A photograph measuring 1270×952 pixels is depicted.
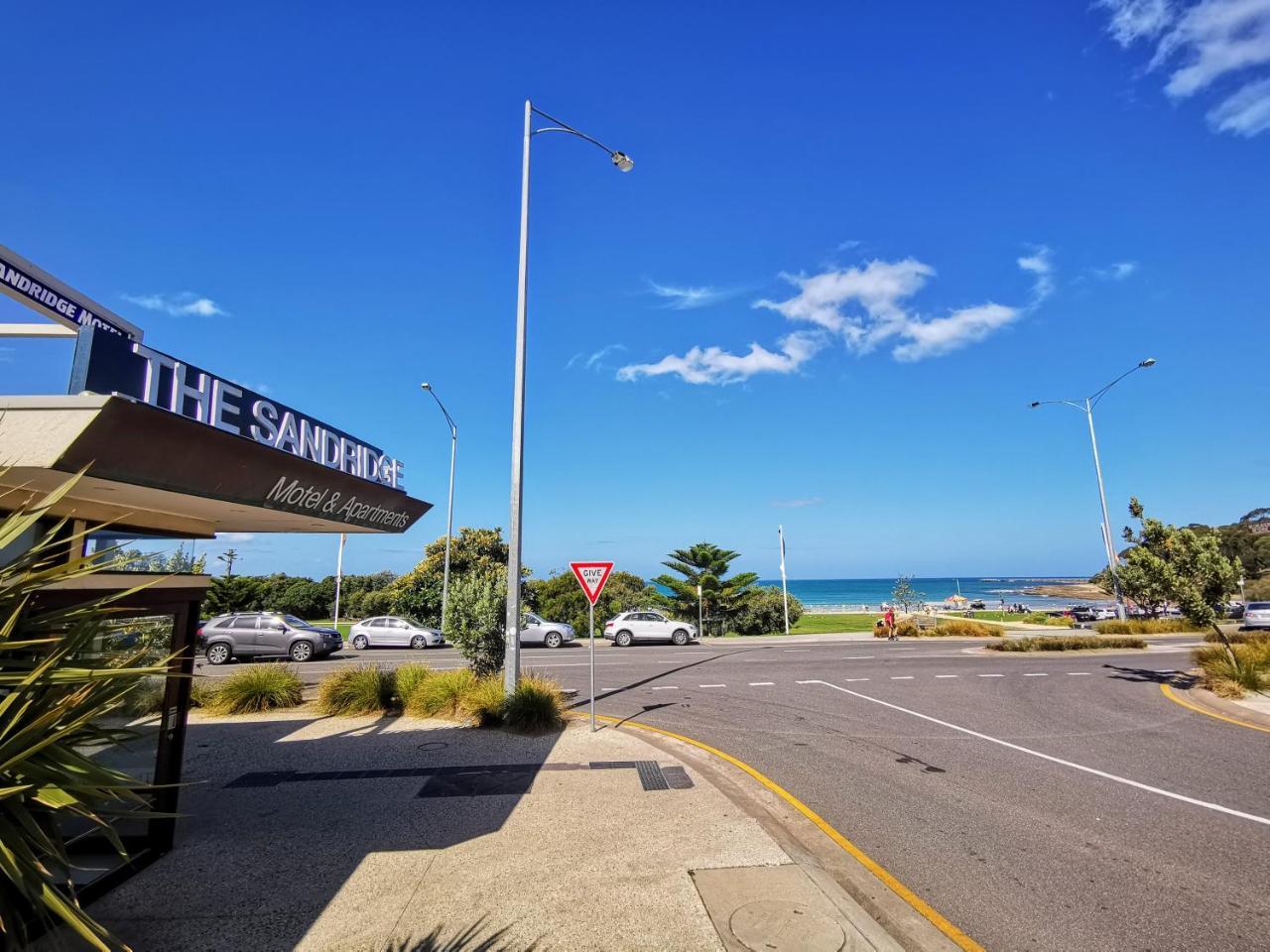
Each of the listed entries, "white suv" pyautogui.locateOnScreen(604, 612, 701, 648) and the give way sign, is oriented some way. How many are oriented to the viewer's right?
1

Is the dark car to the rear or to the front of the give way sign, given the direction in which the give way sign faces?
to the rear

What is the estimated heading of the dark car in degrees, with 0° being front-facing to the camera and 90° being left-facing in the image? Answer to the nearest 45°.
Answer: approximately 270°

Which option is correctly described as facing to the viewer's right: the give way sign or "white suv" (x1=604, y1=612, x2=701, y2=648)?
the white suv

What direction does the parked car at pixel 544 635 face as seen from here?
to the viewer's right

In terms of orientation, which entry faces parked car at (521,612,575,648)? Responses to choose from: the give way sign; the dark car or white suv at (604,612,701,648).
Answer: the dark car

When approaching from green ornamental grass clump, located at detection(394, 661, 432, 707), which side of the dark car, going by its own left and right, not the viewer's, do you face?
right

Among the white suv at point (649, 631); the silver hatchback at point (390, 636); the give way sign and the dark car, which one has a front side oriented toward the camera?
the give way sign

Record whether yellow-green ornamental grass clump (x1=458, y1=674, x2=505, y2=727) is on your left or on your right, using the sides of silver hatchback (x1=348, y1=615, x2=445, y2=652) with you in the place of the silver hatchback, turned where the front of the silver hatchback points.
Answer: on your right

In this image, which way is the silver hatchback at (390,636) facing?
to the viewer's right

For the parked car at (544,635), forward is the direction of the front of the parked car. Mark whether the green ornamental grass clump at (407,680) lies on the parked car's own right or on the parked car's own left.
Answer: on the parked car's own right

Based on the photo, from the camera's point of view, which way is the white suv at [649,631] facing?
to the viewer's right

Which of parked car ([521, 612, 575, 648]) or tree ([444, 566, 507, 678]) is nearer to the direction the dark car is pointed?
the parked car

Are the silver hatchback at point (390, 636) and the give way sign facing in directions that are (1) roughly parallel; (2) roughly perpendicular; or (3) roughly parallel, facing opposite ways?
roughly perpendicular

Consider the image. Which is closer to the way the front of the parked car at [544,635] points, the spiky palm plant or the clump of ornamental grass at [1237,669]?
the clump of ornamental grass

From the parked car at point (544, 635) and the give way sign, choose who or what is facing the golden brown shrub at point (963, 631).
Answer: the parked car
